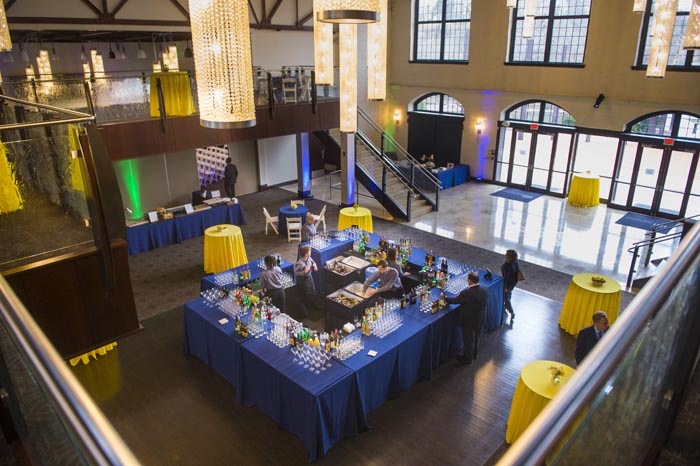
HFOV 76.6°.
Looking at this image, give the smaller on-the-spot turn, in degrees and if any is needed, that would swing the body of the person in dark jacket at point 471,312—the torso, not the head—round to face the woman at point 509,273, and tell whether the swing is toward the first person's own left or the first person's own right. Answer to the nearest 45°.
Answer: approximately 90° to the first person's own right

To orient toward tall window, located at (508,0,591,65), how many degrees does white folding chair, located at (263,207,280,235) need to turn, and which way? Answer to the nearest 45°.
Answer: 0° — it already faces it

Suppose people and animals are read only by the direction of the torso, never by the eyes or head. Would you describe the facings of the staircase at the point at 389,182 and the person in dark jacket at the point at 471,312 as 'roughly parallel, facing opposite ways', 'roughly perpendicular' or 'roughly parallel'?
roughly parallel, facing opposite ways

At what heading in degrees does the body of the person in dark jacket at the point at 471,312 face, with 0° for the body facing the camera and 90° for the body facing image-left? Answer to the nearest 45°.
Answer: approximately 135°

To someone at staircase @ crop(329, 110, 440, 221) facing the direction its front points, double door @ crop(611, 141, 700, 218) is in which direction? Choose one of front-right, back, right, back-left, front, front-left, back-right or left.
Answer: front-left

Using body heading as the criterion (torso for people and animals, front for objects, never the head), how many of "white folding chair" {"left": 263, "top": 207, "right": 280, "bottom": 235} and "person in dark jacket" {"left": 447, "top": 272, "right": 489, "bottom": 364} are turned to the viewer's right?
1

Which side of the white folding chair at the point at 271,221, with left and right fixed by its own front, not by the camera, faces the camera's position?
right

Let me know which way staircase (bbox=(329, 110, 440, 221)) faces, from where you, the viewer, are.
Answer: facing the viewer and to the right of the viewer

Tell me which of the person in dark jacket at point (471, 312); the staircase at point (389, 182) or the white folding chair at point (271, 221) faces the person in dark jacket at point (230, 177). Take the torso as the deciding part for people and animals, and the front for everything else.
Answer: the person in dark jacket at point (471, 312)

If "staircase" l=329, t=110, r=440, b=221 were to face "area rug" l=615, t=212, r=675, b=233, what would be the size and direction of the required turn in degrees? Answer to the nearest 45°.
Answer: approximately 45° to its left

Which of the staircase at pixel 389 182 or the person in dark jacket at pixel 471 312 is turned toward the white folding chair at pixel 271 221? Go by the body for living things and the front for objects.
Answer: the person in dark jacket

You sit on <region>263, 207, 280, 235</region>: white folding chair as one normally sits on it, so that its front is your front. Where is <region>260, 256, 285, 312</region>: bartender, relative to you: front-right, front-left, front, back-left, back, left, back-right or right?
right

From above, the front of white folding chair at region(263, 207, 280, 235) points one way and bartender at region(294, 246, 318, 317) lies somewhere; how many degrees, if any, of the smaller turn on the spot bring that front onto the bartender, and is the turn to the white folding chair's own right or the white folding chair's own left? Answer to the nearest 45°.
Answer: approximately 90° to the white folding chair's own right

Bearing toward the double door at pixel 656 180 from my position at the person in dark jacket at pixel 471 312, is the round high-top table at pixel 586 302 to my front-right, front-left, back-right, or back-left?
front-right

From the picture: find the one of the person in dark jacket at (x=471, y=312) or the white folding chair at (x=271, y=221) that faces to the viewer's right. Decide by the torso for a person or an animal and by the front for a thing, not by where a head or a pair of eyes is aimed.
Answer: the white folding chair
